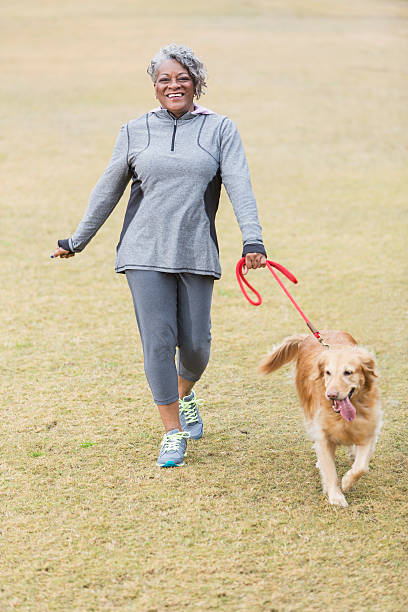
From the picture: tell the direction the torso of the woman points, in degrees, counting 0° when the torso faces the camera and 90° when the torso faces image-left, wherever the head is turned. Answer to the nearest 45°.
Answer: approximately 0°
